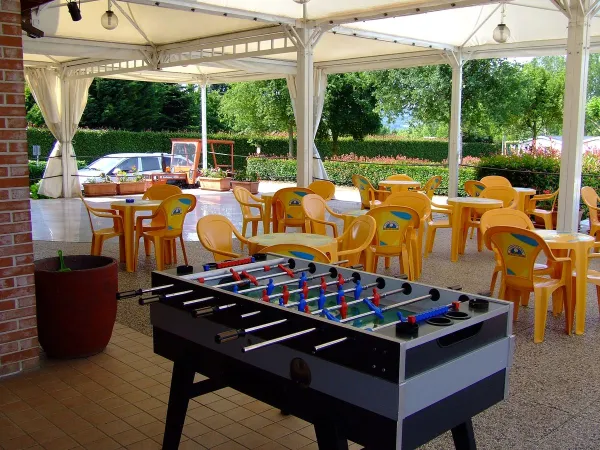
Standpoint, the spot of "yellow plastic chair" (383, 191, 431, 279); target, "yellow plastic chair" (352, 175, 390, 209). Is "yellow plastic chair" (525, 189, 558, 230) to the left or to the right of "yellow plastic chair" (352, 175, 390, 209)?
right

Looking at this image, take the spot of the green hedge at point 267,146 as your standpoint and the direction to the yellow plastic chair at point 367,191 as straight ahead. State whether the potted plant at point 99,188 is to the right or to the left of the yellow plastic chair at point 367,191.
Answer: right

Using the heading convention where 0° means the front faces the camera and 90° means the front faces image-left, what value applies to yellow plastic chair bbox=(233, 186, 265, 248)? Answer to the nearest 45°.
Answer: approximately 315°

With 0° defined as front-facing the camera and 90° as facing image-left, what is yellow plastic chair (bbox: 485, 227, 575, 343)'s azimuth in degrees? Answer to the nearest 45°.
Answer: approximately 225°

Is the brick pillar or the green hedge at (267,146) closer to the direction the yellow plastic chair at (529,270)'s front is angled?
the green hedge

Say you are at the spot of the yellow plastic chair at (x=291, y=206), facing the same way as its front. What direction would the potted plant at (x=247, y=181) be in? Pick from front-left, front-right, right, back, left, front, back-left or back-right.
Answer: front

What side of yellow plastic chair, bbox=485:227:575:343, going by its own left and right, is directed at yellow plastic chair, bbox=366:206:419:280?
left

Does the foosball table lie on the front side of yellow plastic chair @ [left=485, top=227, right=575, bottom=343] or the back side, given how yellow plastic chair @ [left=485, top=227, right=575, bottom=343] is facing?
on the back side

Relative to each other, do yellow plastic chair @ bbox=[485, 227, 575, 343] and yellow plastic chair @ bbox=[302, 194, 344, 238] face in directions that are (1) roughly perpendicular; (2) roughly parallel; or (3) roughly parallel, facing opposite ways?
roughly perpendicular

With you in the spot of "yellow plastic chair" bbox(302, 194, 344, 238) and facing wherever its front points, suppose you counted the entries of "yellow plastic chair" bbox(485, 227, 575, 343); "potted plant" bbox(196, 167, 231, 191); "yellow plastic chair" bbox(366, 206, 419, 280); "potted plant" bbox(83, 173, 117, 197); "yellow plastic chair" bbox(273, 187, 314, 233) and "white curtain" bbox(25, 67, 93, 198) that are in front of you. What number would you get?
2
